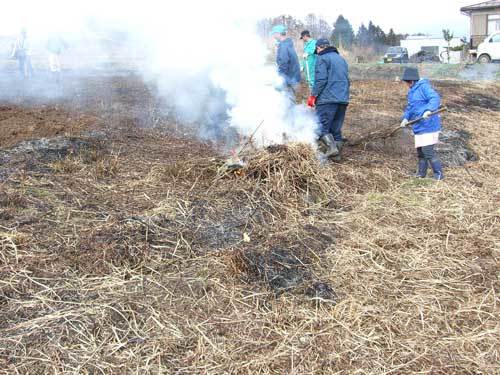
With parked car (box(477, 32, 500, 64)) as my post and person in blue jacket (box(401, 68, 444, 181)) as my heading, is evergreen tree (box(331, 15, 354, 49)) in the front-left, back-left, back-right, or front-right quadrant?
back-right

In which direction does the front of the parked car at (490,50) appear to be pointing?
to the viewer's left

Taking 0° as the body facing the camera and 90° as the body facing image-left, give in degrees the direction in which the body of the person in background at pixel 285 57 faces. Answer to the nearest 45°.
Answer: approximately 90°

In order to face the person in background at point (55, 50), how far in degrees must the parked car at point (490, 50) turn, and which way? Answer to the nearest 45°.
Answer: approximately 45° to its left

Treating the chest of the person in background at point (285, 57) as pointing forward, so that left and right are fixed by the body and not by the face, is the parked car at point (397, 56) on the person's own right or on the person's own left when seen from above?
on the person's own right

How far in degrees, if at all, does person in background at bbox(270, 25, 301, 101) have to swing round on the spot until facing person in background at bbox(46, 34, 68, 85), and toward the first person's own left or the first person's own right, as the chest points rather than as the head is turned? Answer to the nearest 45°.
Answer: approximately 45° to the first person's own right

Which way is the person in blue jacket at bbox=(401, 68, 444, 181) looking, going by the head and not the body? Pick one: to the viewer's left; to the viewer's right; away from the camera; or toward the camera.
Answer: to the viewer's left
